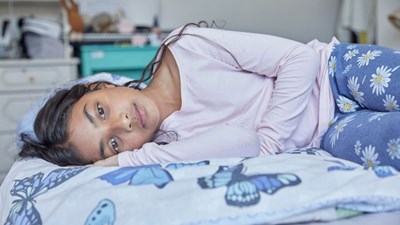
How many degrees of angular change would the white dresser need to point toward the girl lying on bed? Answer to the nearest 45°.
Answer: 0° — it already faces them

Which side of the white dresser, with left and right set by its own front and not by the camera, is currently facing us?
front

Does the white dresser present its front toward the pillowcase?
yes
